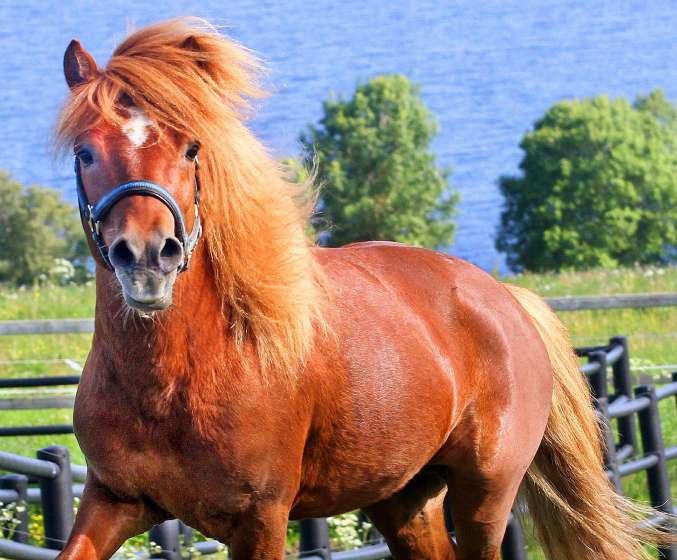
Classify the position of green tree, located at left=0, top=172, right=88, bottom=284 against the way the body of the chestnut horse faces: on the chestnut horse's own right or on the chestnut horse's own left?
on the chestnut horse's own right

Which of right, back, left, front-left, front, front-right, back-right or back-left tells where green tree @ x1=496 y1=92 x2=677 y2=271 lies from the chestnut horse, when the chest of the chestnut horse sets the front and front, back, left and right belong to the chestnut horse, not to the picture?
back-right

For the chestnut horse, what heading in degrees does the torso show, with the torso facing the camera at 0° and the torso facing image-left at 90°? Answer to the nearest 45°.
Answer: approximately 45°

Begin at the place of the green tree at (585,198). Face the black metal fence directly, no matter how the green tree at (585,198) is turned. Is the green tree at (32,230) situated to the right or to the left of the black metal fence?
right
